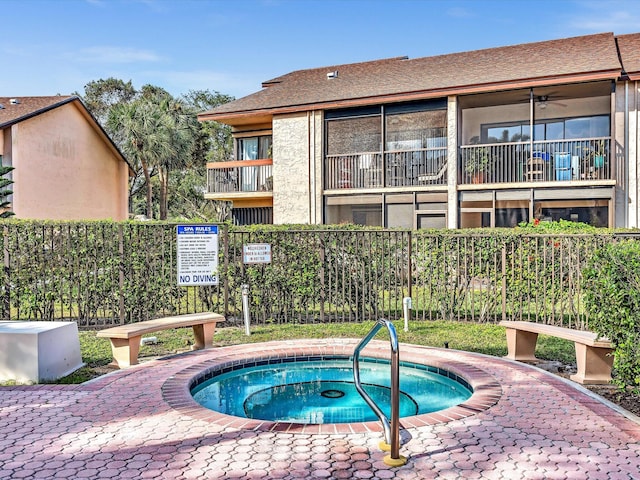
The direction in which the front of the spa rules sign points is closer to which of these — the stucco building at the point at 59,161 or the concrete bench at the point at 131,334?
the concrete bench

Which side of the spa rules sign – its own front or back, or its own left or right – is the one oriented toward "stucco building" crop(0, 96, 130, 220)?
back

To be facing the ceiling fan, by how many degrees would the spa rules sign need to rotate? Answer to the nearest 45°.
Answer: approximately 135° to its left

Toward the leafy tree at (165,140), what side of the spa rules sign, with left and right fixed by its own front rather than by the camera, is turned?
back

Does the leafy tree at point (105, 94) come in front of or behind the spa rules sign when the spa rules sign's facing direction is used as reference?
behind

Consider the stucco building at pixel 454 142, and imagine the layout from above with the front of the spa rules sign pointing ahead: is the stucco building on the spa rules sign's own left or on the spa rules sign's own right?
on the spa rules sign's own left

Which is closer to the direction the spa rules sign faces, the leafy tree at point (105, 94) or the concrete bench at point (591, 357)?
the concrete bench

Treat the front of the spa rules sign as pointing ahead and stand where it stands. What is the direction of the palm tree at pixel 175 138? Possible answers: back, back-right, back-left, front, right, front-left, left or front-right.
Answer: back

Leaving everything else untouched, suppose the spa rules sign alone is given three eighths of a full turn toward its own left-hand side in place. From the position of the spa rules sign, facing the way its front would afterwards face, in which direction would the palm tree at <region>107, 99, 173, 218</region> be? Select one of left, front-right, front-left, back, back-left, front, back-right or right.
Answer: front-left

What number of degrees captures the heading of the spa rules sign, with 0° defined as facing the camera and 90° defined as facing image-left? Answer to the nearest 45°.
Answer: approximately 0°

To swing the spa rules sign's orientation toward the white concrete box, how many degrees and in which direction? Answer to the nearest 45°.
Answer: approximately 45° to its right

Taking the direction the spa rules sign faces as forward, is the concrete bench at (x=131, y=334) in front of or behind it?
in front

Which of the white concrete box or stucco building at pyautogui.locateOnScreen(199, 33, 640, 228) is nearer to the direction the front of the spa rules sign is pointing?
the white concrete box

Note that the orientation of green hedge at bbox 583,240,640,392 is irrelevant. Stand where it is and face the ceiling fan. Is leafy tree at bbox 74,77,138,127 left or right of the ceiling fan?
left
